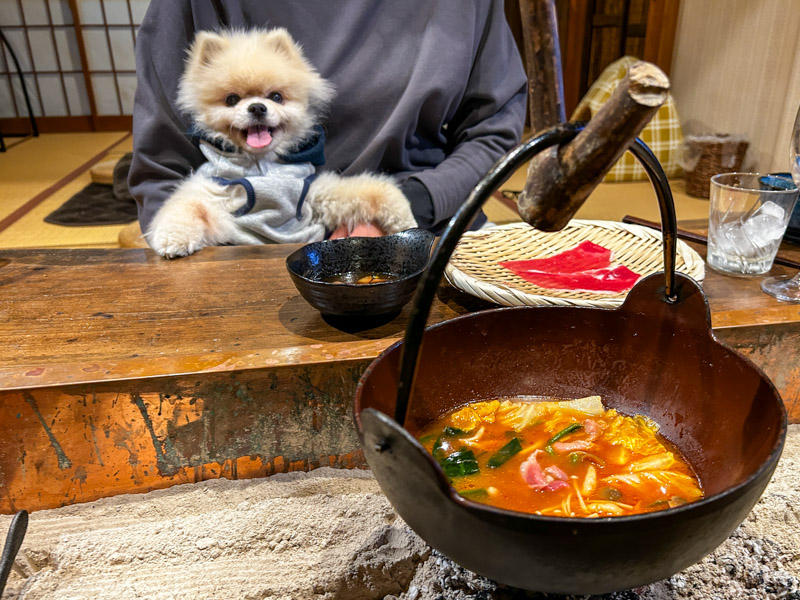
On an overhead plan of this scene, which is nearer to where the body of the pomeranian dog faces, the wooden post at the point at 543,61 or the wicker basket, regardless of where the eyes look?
the wooden post

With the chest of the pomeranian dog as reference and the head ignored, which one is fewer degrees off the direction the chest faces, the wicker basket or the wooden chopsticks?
the wooden chopsticks

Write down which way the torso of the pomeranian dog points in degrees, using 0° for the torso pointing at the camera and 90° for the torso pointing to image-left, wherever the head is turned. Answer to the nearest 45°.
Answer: approximately 0°

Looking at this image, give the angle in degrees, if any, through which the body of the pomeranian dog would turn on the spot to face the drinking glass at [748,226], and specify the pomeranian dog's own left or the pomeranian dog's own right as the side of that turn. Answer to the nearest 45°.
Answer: approximately 45° to the pomeranian dog's own left

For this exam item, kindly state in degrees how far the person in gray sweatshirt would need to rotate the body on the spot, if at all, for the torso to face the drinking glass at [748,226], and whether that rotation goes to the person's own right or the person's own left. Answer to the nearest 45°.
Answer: approximately 45° to the person's own left

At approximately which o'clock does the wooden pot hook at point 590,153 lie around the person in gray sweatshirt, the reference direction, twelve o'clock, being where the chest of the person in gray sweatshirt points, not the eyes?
The wooden pot hook is roughly at 12 o'clock from the person in gray sweatshirt.

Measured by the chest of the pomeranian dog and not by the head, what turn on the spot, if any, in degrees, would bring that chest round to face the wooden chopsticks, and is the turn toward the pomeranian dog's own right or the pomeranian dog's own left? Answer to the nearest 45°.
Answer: approximately 45° to the pomeranian dog's own left
